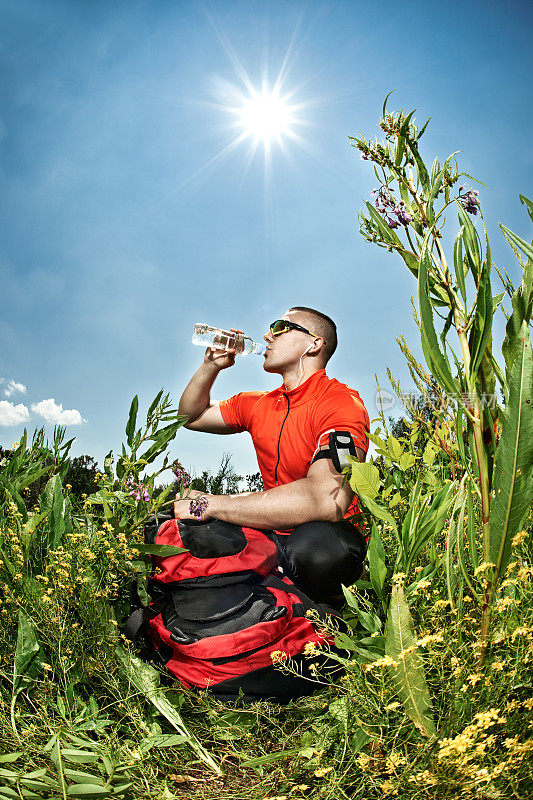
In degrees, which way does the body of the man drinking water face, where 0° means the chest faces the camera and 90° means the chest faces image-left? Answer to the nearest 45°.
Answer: approximately 45°

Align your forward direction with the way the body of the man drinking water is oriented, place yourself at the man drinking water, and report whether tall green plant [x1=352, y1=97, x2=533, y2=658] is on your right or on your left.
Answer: on your left

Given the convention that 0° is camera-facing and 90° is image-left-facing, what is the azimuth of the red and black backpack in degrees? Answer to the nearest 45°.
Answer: approximately 0°

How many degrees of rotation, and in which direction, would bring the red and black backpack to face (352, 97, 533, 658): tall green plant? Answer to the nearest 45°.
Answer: approximately 45° to its left
